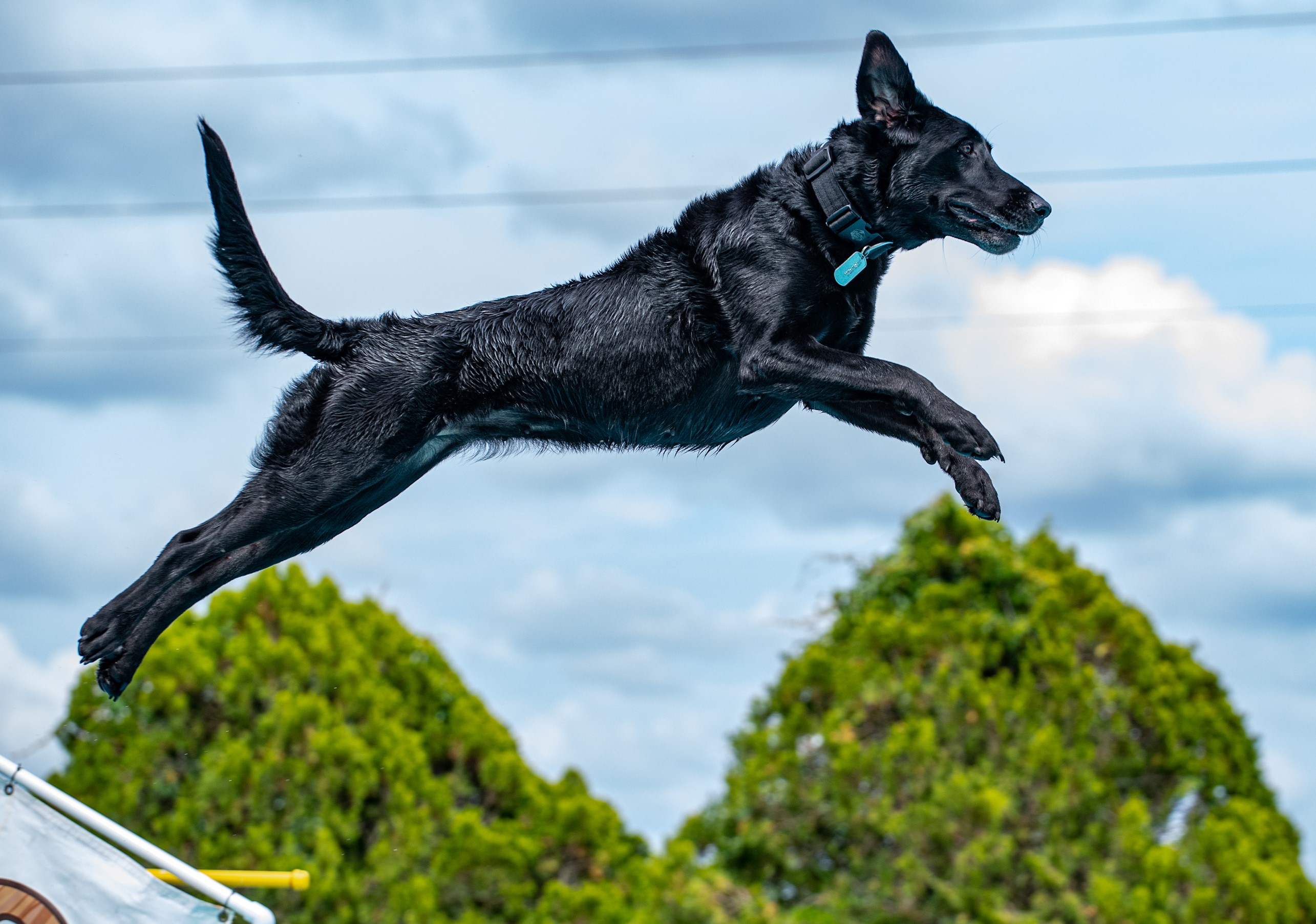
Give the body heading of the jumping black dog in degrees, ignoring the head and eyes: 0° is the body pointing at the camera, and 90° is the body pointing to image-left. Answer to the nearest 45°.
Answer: approximately 270°

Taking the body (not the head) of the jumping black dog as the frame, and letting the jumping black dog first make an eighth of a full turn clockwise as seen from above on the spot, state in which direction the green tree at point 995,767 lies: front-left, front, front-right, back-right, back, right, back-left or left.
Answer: left

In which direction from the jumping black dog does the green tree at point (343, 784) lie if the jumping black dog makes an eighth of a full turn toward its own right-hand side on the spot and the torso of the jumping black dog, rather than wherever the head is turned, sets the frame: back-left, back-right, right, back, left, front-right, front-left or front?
back-left
